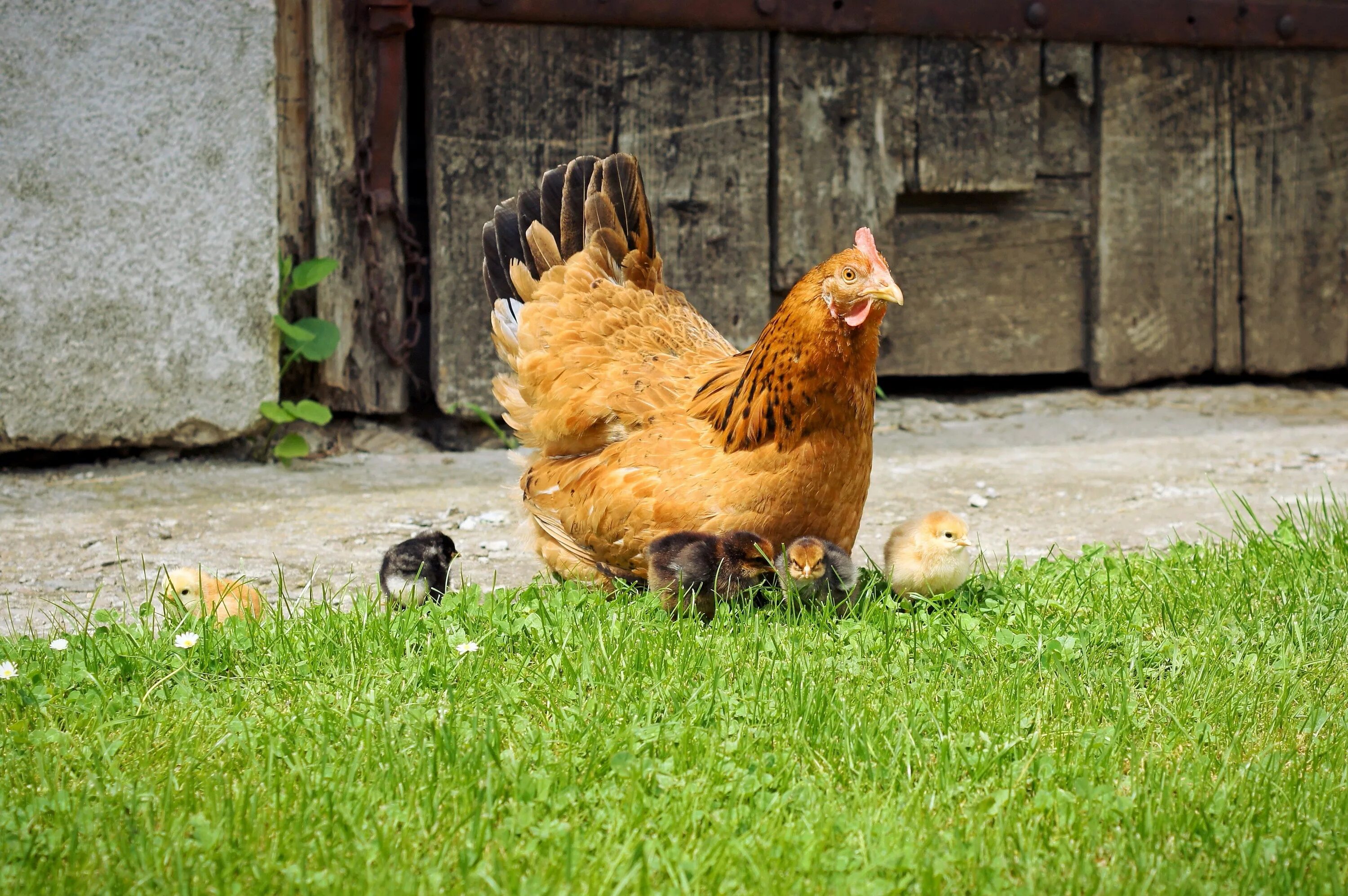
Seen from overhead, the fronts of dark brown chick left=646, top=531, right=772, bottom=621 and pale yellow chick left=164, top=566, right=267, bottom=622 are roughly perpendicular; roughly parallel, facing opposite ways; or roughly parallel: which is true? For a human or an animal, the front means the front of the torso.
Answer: roughly parallel, facing opposite ways

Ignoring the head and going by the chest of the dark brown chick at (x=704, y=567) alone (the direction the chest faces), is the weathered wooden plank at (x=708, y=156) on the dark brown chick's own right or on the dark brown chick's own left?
on the dark brown chick's own left

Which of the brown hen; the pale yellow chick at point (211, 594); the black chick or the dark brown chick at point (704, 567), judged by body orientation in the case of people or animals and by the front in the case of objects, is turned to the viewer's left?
the pale yellow chick

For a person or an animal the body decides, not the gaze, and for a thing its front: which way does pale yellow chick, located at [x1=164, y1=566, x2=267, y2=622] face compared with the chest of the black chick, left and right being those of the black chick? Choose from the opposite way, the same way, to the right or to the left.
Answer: the opposite way

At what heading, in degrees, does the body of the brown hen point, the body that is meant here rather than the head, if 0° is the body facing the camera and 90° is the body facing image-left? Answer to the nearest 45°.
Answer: approximately 270°

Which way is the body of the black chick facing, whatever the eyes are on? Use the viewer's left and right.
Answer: facing to the right of the viewer

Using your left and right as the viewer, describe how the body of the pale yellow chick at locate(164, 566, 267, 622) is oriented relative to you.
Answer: facing to the left of the viewer

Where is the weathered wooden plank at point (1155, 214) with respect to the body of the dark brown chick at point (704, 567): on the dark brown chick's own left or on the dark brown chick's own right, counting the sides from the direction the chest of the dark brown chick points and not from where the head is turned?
on the dark brown chick's own left

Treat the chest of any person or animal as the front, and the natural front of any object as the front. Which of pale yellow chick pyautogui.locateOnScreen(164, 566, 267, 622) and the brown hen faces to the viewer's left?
the pale yellow chick

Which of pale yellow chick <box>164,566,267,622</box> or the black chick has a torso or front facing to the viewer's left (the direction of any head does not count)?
the pale yellow chick

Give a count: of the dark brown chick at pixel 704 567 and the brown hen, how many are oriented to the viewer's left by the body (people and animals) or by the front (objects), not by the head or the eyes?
0

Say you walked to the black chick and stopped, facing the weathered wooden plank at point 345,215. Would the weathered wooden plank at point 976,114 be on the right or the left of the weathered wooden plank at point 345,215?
right

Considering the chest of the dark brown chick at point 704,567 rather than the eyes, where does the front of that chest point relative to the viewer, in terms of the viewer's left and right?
facing to the right of the viewer

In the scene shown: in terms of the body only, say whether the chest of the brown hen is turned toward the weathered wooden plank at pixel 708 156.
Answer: no

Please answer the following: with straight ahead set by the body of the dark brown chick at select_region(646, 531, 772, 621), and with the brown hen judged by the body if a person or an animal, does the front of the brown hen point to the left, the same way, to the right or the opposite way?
the same way

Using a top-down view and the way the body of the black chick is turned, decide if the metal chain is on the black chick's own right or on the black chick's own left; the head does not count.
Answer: on the black chick's own left

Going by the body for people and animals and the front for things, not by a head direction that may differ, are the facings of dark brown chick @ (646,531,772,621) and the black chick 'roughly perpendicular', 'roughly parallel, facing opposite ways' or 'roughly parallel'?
roughly parallel
